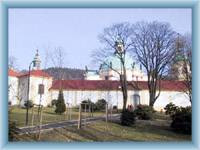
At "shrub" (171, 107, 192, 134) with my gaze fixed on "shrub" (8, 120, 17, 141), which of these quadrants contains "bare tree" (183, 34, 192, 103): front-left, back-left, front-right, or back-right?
back-right

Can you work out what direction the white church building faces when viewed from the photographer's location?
facing the viewer

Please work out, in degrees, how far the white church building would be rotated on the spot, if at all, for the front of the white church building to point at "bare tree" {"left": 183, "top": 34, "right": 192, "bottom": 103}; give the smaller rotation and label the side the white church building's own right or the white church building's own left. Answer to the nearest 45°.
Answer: approximately 45° to the white church building's own left

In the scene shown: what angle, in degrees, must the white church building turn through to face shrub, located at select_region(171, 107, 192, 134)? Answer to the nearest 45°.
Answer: approximately 45° to its left

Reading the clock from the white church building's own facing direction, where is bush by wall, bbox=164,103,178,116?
The bush by wall is roughly at 10 o'clock from the white church building.

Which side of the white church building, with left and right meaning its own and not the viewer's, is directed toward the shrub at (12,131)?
front
